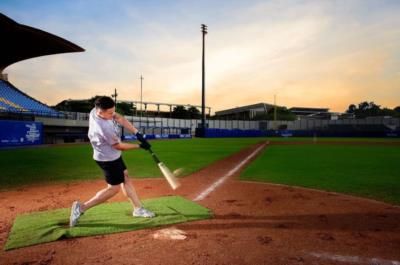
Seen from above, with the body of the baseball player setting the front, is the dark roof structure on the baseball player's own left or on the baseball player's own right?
on the baseball player's own left

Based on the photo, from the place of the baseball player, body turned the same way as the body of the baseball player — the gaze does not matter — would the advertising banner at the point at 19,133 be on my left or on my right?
on my left

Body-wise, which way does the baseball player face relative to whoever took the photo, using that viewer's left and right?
facing to the right of the viewer

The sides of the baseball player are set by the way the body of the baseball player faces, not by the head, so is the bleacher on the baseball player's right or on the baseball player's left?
on the baseball player's left
